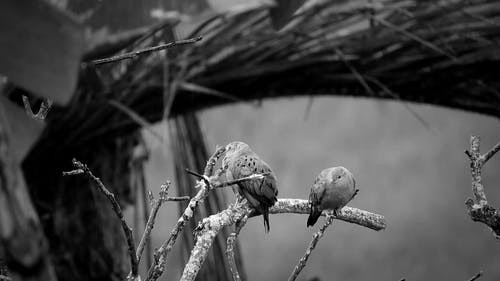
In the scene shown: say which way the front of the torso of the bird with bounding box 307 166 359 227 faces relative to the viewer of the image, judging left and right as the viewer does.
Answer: facing the viewer and to the right of the viewer
